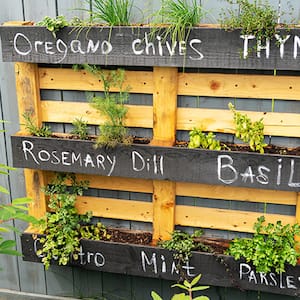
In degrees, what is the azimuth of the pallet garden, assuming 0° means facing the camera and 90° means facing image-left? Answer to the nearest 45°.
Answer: approximately 0°
